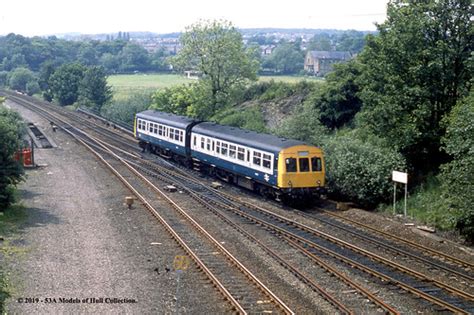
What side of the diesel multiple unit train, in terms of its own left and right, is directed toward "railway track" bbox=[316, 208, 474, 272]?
front

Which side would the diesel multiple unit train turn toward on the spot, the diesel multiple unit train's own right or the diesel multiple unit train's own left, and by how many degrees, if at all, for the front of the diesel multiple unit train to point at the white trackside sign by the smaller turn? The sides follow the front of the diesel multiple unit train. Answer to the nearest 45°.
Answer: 0° — it already faces it

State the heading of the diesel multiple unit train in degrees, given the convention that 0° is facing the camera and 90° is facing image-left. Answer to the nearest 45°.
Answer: approximately 315°

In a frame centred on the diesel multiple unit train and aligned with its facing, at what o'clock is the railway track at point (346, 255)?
The railway track is roughly at 1 o'clock from the diesel multiple unit train.

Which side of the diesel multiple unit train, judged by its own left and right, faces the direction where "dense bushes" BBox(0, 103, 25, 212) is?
right

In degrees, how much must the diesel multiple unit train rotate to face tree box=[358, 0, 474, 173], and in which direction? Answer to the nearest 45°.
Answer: approximately 45° to its left

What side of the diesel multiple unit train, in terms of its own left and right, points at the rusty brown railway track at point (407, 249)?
front
